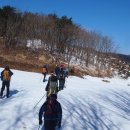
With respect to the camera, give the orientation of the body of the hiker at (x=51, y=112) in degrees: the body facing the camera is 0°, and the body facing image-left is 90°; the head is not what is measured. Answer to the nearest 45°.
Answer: approximately 180°
